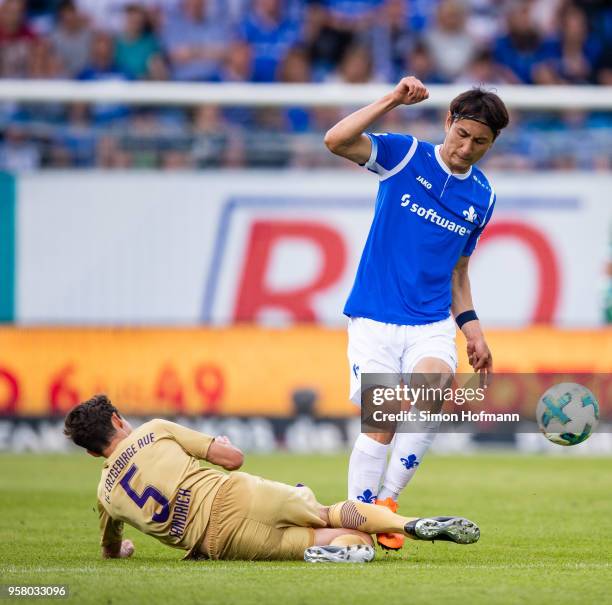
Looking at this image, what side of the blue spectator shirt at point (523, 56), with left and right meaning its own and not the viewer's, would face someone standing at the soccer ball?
front

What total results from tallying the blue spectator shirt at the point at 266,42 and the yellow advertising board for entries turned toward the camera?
2

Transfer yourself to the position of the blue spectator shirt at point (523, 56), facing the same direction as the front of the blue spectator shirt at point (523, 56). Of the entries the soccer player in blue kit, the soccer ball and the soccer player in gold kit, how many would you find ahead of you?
3

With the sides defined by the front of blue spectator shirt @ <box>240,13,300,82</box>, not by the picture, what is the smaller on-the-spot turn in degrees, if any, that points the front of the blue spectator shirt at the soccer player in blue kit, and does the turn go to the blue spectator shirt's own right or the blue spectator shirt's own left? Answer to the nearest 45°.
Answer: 0° — it already faces them

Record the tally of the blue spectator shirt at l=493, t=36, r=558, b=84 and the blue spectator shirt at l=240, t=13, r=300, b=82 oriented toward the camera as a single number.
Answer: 2

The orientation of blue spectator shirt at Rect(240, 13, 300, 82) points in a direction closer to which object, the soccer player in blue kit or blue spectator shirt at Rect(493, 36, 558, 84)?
the soccer player in blue kit

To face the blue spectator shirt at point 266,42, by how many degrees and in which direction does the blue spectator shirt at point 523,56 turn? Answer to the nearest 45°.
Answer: approximately 90° to its right

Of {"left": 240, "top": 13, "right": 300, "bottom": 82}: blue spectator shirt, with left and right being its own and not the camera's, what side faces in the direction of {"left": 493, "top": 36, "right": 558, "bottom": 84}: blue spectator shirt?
left

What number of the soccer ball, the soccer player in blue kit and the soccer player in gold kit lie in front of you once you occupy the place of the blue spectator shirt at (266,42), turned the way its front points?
3

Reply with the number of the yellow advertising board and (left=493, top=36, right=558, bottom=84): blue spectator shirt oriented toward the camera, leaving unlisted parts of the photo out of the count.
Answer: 2

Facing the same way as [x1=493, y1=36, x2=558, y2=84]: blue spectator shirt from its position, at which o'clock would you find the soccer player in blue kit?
The soccer player in blue kit is roughly at 12 o'clock from the blue spectator shirt.

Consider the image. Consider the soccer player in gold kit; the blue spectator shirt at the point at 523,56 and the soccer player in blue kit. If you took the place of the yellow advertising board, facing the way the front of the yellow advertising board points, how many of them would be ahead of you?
2

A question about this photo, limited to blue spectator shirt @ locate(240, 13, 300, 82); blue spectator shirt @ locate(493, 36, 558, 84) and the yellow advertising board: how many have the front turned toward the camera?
3

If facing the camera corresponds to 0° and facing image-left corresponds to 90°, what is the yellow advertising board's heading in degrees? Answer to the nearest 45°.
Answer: approximately 0°
